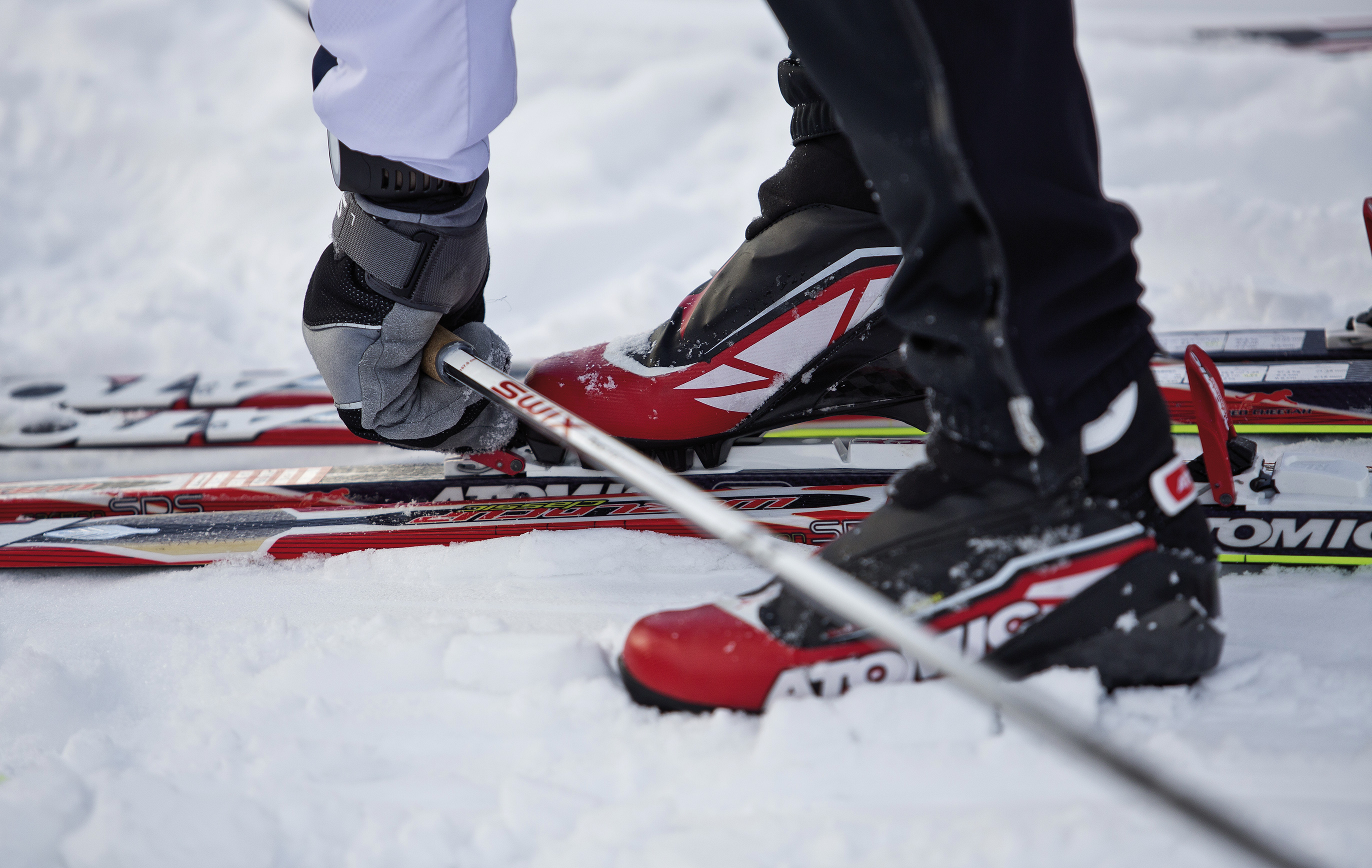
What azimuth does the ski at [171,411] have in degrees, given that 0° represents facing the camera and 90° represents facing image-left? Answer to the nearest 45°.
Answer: approximately 90°

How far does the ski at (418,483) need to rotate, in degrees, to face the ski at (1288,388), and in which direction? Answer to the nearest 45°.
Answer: approximately 180°

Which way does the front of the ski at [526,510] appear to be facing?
to the viewer's left

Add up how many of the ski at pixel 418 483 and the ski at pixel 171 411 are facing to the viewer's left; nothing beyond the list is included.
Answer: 2

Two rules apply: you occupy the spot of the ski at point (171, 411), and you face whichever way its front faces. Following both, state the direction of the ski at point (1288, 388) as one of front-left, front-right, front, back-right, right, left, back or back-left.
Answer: back-left

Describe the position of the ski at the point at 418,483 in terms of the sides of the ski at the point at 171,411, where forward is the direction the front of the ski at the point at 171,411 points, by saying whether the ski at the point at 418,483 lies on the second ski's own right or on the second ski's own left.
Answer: on the second ski's own left

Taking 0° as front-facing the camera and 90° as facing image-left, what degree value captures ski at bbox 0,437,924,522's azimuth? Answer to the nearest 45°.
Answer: approximately 90°
